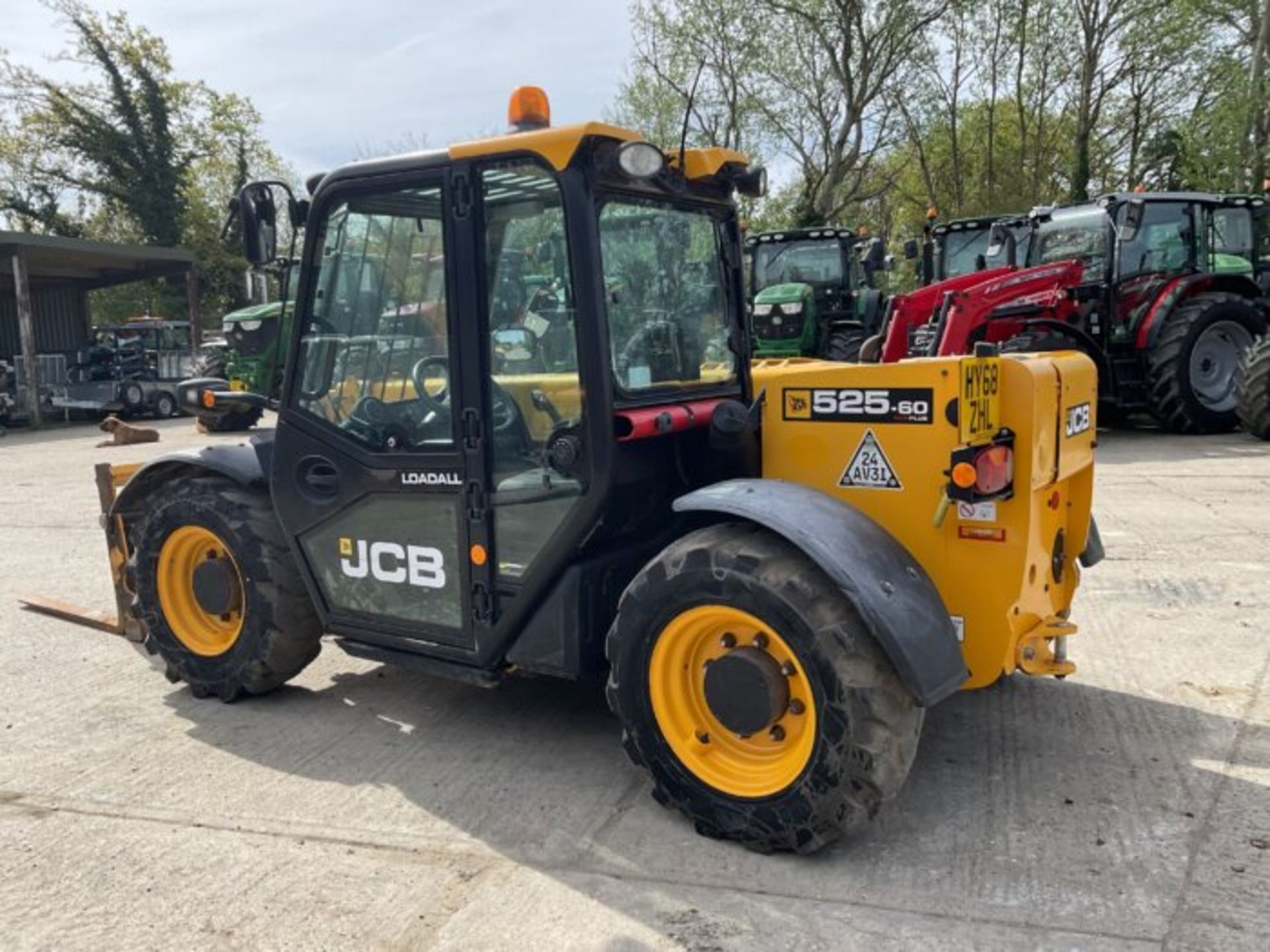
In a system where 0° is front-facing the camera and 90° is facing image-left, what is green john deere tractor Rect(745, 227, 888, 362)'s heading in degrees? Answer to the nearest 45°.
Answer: approximately 45°

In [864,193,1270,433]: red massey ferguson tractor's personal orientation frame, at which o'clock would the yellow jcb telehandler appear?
The yellow jcb telehandler is roughly at 11 o'clock from the red massey ferguson tractor.

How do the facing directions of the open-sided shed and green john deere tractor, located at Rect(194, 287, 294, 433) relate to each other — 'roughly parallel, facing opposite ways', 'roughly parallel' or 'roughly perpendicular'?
roughly perpendicular

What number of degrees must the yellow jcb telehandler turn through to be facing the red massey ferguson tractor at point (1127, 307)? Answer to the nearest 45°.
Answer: approximately 90° to its right

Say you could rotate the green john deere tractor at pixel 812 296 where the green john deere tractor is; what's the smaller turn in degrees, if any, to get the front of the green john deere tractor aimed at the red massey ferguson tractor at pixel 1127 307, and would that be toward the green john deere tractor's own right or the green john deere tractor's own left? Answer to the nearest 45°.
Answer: approximately 90° to the green john deere tractor's own left

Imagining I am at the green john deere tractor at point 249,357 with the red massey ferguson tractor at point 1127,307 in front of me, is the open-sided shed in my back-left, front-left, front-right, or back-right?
back-left

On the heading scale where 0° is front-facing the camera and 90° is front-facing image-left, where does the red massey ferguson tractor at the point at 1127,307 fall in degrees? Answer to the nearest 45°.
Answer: approximately 45°

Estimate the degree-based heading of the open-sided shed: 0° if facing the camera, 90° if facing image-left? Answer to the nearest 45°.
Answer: approximately 315°

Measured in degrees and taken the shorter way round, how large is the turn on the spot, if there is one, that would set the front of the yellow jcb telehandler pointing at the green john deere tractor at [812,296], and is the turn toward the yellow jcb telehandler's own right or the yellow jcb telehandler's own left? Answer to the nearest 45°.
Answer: approximately 45° to the yellow jcb telehandler's own right
